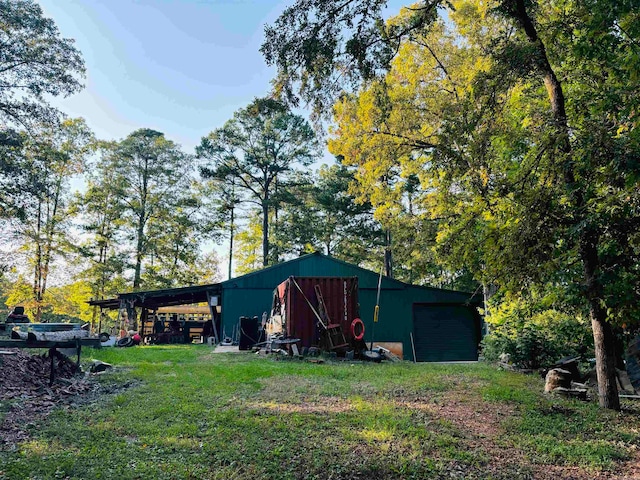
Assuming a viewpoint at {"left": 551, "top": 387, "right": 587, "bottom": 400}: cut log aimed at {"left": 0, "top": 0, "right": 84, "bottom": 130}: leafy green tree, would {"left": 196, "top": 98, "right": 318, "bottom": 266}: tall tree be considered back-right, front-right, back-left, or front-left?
front-right

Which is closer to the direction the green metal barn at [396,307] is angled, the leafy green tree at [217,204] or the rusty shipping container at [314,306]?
the rusty shipping container

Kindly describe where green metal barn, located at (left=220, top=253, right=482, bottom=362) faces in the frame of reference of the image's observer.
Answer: facing the viewer

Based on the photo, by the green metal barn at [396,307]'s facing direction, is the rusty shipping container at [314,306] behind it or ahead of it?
ahead

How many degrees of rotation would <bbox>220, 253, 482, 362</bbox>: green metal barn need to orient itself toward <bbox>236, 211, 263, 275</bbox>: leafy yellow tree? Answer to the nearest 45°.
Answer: approximately 135° to its right

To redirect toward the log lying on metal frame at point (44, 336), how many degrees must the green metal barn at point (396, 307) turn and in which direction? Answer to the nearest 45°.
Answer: approximately 45° to its right

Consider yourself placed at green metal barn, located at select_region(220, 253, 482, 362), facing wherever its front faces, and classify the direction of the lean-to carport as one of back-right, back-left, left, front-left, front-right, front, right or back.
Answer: right

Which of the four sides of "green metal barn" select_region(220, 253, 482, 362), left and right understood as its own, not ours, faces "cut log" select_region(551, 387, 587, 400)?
front

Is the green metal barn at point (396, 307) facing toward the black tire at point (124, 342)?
no

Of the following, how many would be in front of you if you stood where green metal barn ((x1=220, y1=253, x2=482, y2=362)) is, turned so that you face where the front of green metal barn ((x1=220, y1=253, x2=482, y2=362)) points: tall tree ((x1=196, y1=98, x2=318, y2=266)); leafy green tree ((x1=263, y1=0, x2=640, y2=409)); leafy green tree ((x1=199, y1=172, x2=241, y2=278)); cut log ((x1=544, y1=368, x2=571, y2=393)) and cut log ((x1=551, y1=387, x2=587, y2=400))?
3

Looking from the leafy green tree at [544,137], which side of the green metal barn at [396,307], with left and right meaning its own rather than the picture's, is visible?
front

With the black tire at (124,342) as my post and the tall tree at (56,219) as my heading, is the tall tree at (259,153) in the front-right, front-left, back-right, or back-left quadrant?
front-right

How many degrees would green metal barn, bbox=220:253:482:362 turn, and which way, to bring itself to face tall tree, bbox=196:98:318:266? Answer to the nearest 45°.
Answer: approximately 135° to its right
